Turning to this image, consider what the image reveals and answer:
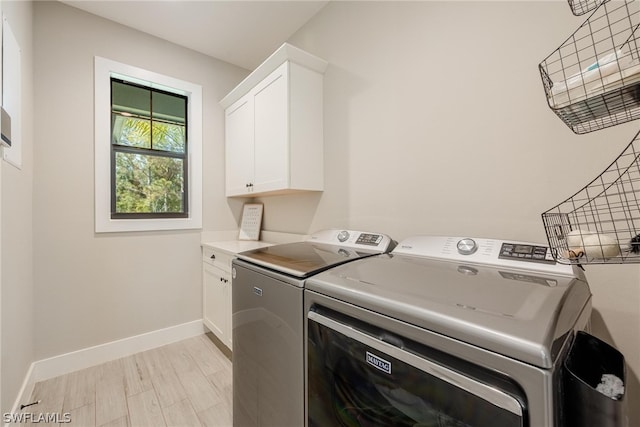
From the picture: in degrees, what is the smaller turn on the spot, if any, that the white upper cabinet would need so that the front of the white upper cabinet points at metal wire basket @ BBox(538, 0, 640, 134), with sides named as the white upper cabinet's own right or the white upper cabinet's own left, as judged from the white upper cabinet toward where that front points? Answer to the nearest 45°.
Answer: approximately 90° to the white upper cabinet's own left

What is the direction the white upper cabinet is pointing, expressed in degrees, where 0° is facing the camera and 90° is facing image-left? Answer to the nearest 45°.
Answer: approximately 45°

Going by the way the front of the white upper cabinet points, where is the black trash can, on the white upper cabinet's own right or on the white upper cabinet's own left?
on the white upper cabinet's own left

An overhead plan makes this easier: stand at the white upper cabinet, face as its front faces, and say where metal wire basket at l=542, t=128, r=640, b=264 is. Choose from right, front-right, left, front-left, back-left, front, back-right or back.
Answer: left

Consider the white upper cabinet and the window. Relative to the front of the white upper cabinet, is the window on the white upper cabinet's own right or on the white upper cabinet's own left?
on the white upper cabinet's own right

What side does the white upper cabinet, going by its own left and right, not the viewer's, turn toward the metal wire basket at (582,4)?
left
